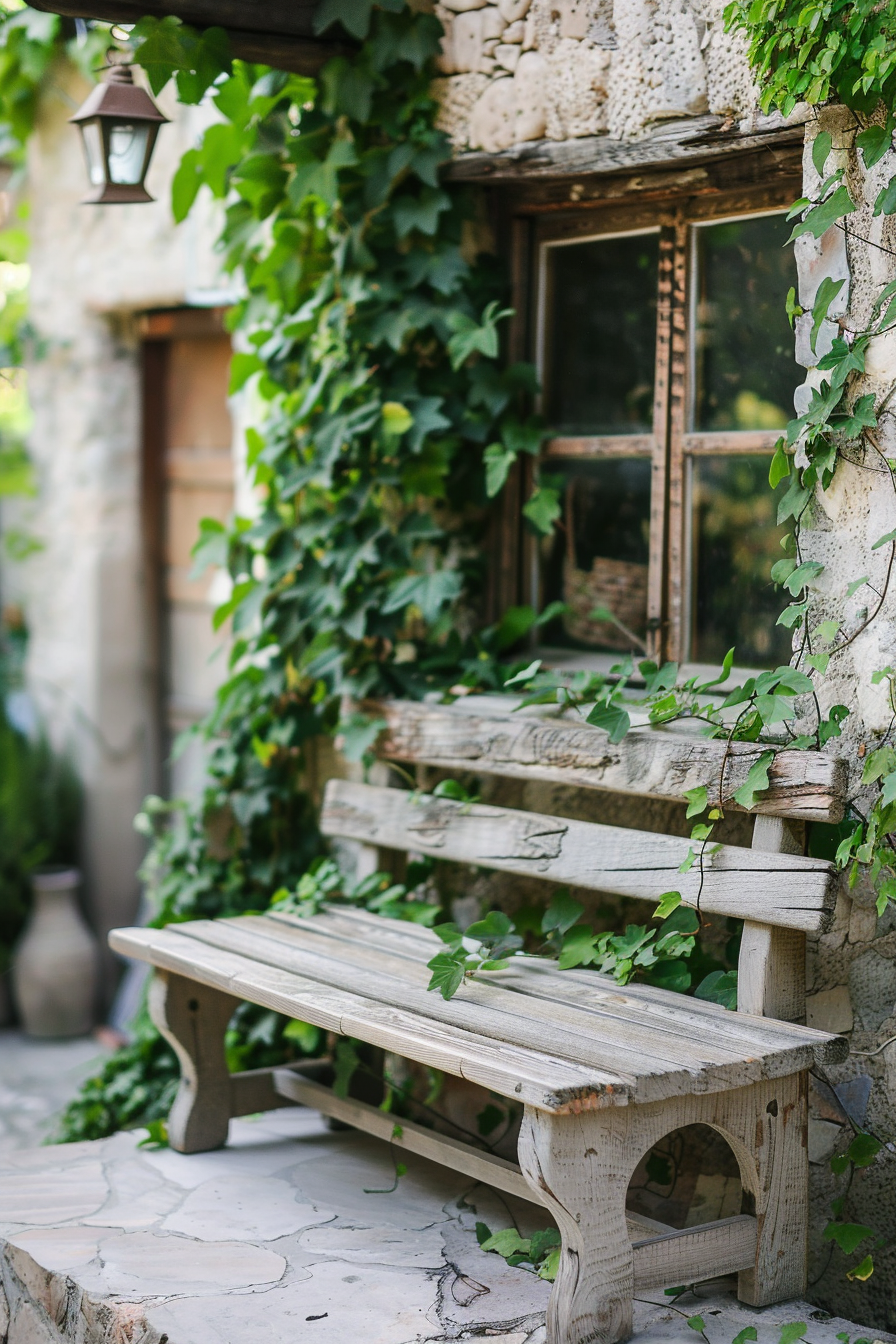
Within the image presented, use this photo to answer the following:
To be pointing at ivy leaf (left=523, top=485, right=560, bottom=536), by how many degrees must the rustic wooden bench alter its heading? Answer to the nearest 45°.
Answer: approximately 135° to its right

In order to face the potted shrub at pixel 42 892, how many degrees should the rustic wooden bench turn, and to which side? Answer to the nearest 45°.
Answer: approximately 90° to its right

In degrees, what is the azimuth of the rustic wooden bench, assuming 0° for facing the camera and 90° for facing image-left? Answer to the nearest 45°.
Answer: approximately 45°

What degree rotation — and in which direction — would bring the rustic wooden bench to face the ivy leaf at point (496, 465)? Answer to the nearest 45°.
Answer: approximately 135° to its right
